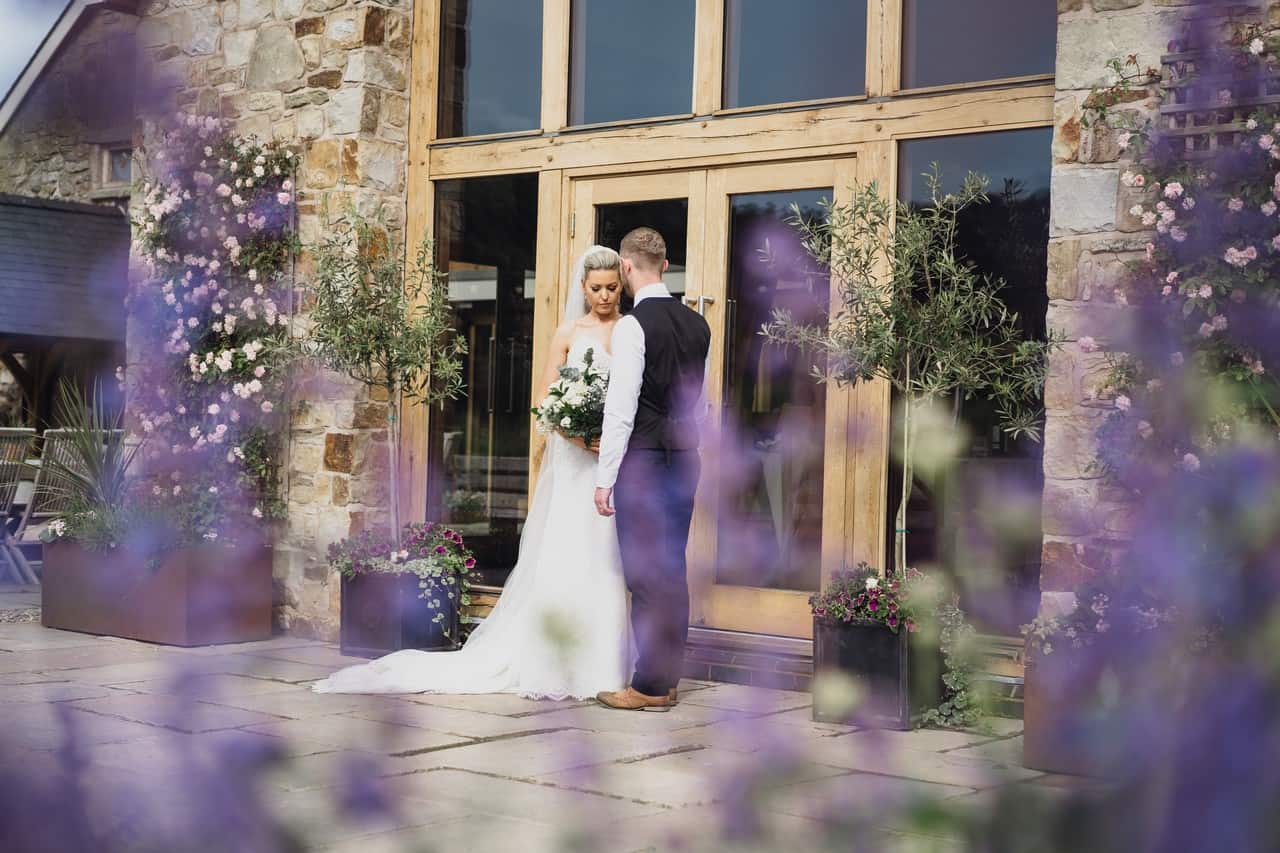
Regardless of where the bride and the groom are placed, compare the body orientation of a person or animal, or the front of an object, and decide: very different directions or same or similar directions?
very different directions

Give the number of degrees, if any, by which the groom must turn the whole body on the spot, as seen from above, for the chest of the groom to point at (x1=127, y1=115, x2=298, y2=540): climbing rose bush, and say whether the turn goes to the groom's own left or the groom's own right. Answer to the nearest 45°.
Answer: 0° — they already face it

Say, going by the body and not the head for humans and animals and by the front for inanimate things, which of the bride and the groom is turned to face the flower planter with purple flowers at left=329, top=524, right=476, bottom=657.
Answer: the groom

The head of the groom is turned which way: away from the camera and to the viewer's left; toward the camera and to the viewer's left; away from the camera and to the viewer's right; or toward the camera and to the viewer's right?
away from the camera and to the viewer's left

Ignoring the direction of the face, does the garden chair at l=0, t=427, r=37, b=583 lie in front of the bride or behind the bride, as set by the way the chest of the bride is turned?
behind

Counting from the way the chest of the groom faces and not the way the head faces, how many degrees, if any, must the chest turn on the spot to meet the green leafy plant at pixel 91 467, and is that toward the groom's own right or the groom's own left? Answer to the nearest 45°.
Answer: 0° — they already face it

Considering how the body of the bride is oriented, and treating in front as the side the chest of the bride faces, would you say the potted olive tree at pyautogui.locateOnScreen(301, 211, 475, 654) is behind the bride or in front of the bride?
behind

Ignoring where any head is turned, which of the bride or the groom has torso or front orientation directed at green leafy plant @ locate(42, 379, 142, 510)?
the groom

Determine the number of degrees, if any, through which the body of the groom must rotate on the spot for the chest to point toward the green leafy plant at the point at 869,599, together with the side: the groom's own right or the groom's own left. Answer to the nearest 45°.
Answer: approximately 135° to the groom's own right

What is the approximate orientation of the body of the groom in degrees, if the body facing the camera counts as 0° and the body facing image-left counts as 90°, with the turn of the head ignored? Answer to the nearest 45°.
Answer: approximately 135°

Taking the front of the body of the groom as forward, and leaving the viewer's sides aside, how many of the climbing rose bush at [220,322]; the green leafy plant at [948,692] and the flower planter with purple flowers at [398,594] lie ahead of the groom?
2
